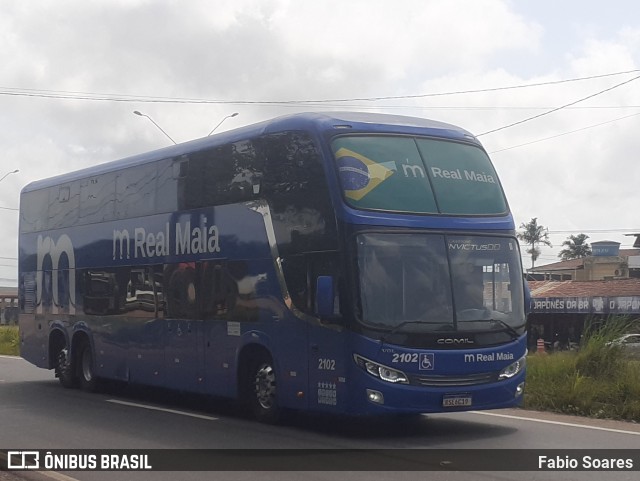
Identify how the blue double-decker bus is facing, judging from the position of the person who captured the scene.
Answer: facing the viewer and to the right of the viewer
